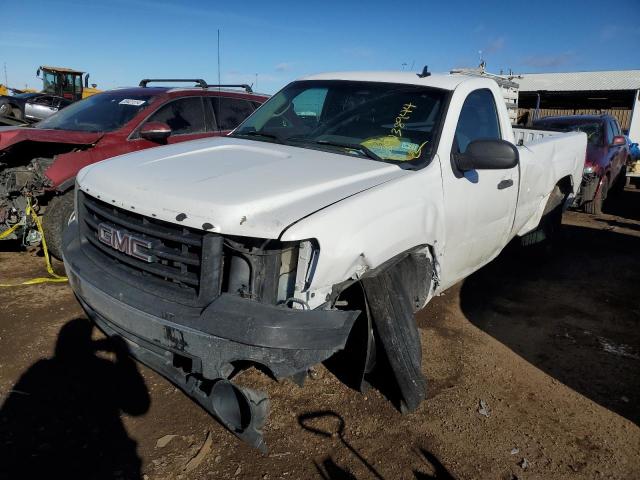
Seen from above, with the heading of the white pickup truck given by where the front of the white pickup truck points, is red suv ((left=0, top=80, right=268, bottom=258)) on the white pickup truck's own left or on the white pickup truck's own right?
on the white pickup truck's own right

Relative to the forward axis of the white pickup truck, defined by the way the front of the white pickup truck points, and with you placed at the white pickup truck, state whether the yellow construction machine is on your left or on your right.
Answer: on your right

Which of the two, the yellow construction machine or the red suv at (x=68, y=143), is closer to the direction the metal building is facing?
the red suv

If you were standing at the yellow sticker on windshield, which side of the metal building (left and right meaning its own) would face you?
front

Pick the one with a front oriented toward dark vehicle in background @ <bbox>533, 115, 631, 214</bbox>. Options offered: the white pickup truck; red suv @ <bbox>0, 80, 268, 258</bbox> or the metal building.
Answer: the metal building

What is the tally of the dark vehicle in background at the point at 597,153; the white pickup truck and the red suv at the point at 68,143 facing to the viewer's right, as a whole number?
0

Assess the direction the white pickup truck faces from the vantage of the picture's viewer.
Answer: facing the viewer and to the left of the viewer

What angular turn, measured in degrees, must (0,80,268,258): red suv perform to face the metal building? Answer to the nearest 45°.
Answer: approximately 180°

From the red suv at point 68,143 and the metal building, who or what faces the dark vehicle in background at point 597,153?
the metal building

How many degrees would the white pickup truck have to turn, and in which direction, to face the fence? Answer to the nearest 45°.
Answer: approximately 180°

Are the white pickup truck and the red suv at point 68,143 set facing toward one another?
no

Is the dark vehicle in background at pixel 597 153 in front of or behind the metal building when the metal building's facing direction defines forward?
in front

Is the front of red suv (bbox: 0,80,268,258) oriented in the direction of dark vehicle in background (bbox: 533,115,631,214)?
no

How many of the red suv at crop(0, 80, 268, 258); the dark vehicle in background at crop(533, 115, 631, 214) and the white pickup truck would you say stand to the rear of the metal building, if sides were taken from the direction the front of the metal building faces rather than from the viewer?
0

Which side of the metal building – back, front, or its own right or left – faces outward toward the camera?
front

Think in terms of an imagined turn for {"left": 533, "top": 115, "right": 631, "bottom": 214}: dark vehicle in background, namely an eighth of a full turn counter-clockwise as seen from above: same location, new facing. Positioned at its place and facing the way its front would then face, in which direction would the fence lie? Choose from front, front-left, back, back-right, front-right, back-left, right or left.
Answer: back

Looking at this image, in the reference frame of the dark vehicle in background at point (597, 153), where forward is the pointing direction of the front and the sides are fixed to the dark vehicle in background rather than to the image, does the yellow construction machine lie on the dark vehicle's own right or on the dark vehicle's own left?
on the dark vehicle's own right
